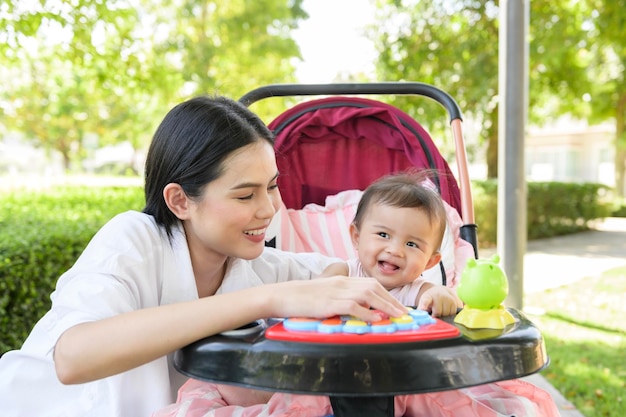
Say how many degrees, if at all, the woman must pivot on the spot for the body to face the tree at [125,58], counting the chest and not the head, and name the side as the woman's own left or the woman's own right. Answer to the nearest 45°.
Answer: approximately 135° to the woman's own left

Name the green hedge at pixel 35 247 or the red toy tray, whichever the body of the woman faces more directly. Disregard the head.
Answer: the red toy tray

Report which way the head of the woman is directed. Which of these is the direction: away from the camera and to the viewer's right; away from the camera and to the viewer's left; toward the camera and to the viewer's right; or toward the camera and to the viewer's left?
toward the camera and to the viewer's right

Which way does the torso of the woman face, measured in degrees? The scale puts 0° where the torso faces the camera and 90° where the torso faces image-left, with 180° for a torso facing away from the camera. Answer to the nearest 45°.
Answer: approximately 315°

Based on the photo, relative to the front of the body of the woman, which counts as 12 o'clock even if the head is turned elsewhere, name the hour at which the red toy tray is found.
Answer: The red toy tray is roughly at 12 o'clock from the woman.

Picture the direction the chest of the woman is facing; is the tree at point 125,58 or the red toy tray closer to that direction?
the red toy tray

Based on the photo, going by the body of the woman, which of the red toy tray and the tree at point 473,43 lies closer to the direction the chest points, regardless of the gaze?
the red toy tray

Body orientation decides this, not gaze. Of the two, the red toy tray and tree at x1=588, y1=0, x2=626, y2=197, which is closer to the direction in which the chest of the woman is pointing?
the red toy tray

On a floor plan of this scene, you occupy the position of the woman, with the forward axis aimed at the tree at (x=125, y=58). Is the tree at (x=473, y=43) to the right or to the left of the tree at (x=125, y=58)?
right

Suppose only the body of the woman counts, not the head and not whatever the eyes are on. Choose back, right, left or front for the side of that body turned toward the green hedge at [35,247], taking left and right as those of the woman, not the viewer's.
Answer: back

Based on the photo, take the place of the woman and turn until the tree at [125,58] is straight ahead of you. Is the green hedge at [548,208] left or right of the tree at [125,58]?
right

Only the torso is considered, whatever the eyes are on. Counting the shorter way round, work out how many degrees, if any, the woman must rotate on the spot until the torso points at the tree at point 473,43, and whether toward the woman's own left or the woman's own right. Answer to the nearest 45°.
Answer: approximately 90° to the woman's own left

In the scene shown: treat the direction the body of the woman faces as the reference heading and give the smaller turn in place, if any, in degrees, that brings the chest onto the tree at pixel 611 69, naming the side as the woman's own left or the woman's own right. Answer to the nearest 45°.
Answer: approximately 90° to the woman's own left
